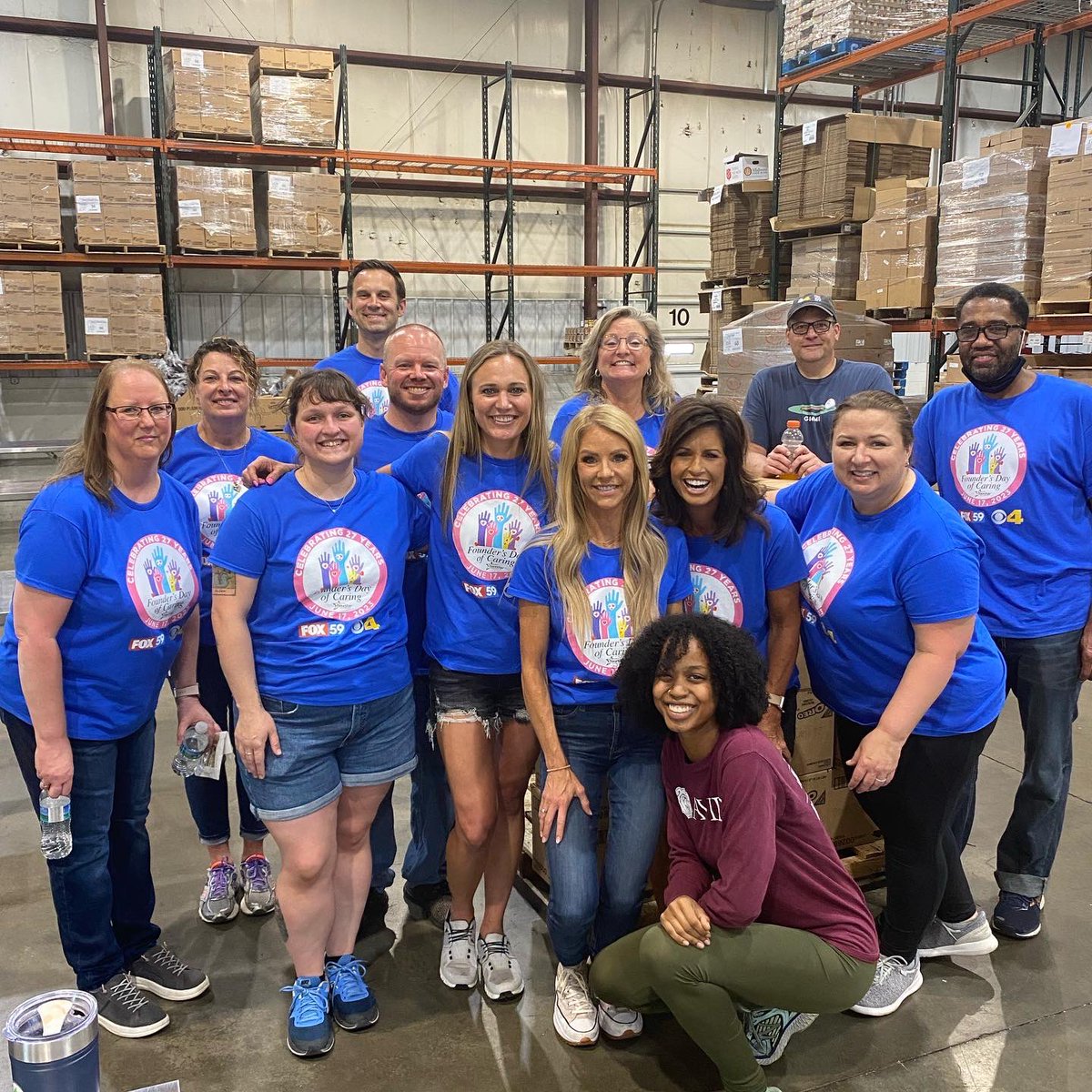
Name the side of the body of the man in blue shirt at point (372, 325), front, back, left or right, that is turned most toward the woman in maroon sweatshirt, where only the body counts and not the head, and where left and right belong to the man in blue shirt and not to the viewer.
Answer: front

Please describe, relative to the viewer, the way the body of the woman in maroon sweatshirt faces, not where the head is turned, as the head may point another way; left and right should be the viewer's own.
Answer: facing the viewer and to the left of the viewer

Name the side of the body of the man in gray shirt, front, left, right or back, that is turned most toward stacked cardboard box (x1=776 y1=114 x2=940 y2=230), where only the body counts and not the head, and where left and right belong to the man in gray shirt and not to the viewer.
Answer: back

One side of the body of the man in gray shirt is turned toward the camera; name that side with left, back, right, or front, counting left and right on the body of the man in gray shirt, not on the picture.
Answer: front

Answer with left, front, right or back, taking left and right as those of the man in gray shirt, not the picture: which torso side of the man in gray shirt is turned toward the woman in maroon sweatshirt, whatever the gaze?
front

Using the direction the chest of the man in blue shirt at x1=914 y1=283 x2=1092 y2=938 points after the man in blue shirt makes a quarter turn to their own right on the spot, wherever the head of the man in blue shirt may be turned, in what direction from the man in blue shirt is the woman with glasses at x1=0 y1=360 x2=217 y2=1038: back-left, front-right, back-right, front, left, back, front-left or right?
front-left

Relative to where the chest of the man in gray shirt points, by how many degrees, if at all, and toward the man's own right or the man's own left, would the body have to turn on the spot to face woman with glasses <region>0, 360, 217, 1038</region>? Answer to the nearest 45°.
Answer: approximately 45° to the man's own right

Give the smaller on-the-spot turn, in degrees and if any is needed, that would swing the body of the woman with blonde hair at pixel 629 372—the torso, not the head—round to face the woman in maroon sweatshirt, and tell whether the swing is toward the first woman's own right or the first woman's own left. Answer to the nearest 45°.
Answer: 0° — they already face them

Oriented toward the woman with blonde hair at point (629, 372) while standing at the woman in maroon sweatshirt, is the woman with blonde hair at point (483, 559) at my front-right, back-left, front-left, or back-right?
front-left

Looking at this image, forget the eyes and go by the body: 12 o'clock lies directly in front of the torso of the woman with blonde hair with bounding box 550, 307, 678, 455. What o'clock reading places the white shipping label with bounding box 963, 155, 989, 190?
The white shipping label is roughly at 7 o'clock from the woman with blonde hair.

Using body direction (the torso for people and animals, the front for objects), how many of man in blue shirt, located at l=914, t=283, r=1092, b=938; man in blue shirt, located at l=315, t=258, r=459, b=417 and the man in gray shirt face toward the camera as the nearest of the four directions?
3

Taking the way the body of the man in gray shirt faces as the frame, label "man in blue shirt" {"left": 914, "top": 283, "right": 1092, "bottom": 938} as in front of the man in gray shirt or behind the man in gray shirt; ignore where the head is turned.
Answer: in front

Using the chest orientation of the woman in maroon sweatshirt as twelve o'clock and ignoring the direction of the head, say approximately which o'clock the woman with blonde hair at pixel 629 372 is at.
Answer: The woman with blonde hair is roughly at 4 o'clock from the woman in maroon sweatshirt.

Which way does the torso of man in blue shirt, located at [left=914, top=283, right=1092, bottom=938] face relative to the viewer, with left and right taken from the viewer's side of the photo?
facing the viewer

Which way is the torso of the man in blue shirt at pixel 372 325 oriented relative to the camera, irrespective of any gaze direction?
toward the camera
